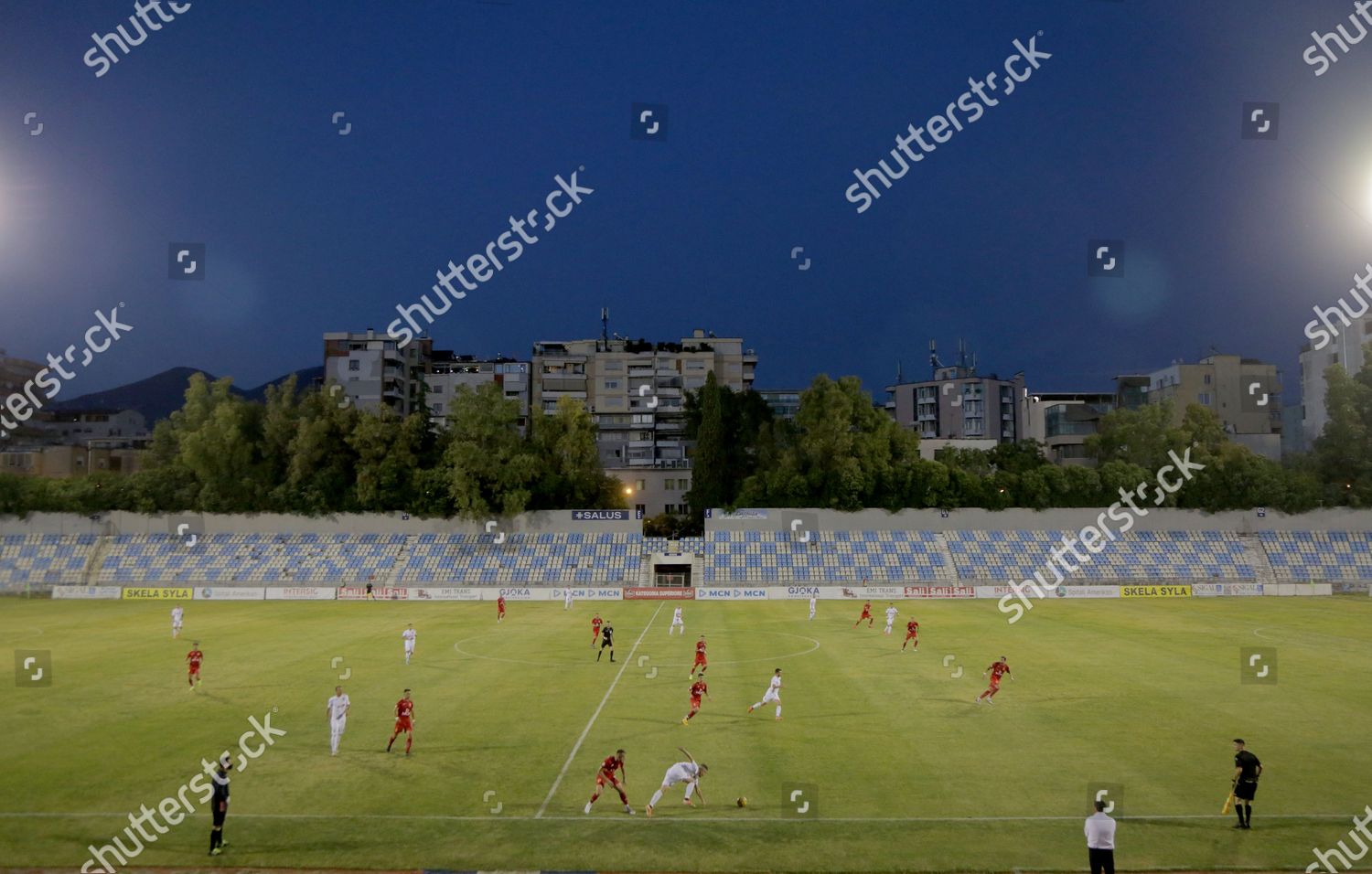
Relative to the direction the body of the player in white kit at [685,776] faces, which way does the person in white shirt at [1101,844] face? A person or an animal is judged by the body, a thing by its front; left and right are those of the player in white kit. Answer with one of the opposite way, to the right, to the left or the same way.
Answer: to the left

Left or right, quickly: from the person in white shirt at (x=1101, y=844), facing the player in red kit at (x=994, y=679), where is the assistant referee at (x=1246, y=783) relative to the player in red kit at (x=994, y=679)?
right

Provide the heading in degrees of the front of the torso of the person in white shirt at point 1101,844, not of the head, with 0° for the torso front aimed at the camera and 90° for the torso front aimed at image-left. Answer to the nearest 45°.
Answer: approximately 180°

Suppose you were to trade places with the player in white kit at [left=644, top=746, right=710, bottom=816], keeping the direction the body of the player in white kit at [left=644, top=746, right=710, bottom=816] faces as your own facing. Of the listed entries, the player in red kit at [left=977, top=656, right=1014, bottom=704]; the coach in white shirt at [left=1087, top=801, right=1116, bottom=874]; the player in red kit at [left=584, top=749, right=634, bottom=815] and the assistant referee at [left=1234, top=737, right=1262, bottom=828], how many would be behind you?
1

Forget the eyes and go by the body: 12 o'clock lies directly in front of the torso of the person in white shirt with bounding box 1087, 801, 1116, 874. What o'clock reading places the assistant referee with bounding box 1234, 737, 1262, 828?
the assistant referee with bounding box 1234, 737, 1262, 828 is roughly at 1 o'clock from the person in white shirt with bounding box 1087, 801, 1116, 874.

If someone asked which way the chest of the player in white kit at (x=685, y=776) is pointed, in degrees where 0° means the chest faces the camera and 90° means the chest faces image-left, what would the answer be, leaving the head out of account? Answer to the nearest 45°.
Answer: approximately 270°

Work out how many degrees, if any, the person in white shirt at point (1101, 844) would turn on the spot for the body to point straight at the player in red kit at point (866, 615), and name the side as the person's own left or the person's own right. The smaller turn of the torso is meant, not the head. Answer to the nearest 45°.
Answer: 0° — they already face them
